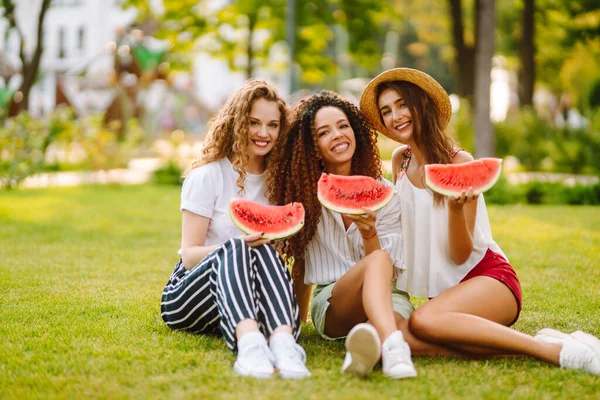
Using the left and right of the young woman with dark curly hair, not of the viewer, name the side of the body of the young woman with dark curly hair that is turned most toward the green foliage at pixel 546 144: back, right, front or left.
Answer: back

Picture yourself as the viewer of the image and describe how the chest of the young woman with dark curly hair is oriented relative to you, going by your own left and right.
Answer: facing the viewer

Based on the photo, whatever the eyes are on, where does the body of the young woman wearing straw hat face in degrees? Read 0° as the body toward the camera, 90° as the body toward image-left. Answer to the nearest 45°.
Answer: approximately 45°

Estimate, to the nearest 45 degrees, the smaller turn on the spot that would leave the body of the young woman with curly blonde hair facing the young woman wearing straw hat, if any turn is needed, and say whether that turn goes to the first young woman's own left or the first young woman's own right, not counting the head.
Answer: approximately 45° to the first young woman's own left

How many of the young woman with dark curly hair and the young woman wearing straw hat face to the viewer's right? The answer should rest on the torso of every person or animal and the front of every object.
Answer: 0

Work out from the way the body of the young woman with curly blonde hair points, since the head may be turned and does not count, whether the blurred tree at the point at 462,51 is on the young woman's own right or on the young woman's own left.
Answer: on the young woman's own left

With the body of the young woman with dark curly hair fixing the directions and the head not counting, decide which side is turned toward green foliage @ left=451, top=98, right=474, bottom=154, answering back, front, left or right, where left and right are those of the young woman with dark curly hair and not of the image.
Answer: back

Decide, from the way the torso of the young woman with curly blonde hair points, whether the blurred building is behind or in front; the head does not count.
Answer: behind

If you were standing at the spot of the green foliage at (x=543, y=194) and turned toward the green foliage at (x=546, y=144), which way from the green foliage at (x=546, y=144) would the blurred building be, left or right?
left

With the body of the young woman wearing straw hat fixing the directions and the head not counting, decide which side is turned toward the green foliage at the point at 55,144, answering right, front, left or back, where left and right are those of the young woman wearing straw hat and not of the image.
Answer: right

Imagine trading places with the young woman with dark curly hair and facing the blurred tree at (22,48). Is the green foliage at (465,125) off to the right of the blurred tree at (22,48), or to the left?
right

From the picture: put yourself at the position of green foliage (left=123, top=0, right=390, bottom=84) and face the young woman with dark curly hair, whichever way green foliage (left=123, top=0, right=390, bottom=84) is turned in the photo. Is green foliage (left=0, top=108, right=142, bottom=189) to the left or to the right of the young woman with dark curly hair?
right

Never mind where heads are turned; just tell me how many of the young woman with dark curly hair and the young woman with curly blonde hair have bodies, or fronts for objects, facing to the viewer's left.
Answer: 0

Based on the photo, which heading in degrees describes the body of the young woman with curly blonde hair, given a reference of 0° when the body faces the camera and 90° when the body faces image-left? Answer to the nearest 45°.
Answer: approximately 315°
